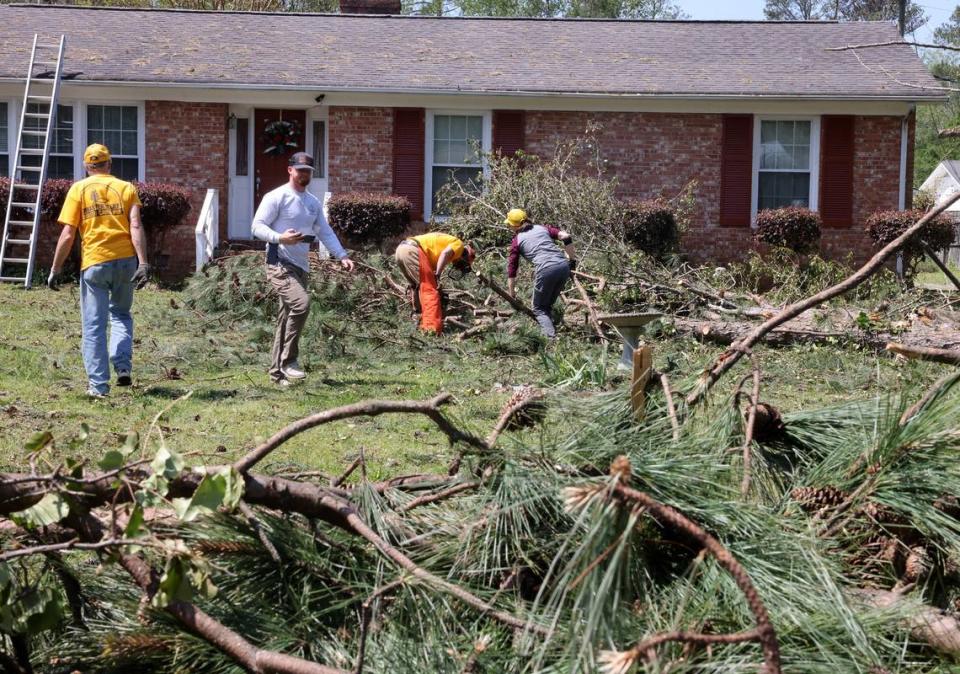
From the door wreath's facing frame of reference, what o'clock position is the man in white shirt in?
The man in white shirt is roughly at 12 o'clock from the door wreath.

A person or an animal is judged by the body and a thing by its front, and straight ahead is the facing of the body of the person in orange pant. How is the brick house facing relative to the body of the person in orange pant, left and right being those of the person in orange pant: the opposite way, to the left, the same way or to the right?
to the right

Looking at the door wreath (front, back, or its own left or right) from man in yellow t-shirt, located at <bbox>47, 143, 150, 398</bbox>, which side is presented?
front

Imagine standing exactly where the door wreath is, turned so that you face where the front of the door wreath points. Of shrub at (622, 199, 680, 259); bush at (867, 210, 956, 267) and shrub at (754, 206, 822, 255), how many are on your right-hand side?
0

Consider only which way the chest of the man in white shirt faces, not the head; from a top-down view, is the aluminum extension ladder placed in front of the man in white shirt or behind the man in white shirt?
behind

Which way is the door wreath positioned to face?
toward the camera

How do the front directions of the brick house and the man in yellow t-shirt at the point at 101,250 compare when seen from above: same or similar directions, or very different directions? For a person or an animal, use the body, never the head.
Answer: very different directions

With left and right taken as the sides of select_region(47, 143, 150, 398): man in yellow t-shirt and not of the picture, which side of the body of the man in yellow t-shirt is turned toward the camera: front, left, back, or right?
back

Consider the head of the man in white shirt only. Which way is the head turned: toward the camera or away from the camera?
toward the camera

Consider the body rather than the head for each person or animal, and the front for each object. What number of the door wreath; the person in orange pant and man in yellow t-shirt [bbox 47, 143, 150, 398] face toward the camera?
1

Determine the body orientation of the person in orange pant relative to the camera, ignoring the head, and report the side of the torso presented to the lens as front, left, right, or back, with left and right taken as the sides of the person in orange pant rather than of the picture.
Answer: right

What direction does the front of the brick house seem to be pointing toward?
toward the camera

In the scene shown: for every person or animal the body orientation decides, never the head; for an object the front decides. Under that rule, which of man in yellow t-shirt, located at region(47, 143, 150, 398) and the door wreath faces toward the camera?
the door wreath

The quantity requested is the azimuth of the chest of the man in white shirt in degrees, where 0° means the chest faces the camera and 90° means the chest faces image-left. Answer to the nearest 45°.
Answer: approximately 315°

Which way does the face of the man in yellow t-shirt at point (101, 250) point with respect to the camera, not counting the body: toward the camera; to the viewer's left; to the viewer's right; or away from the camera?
away from the camera

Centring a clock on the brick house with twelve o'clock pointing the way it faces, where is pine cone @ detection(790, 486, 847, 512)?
The pine cone is roughly at 12 o'clock from the brick house.

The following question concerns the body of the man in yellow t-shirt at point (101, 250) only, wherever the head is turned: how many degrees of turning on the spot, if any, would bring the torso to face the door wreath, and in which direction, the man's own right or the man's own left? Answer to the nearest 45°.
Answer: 0° — they already face it

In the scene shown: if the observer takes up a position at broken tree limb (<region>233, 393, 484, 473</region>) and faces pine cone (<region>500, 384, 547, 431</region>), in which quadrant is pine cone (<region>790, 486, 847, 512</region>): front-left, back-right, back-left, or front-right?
front-right
